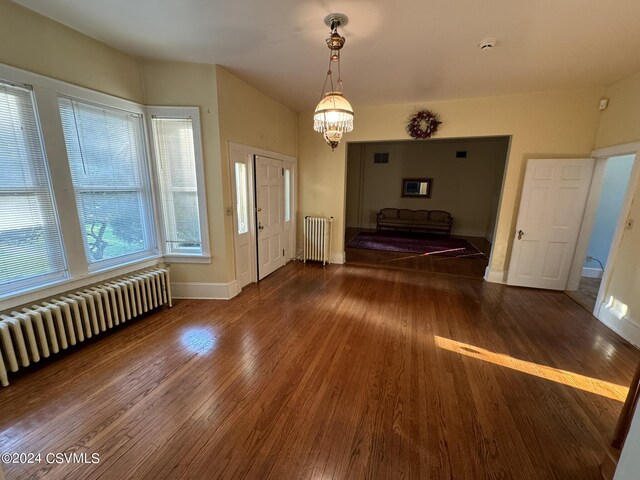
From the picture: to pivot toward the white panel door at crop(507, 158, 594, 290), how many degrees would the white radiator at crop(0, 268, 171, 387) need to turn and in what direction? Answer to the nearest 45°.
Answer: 0° — it already faces it

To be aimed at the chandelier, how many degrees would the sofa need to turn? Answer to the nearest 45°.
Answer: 0° — it already faces it

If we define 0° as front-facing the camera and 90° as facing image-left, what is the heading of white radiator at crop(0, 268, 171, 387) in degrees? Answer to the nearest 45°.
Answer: approximately 315°

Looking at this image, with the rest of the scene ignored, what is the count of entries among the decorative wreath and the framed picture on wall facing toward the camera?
2

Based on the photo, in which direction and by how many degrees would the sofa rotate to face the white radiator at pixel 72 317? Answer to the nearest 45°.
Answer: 0° — it already faces it

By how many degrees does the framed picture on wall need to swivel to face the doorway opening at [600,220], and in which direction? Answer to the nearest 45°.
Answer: approximately 45° to its left

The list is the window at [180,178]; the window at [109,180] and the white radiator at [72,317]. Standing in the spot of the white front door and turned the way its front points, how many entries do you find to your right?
3
